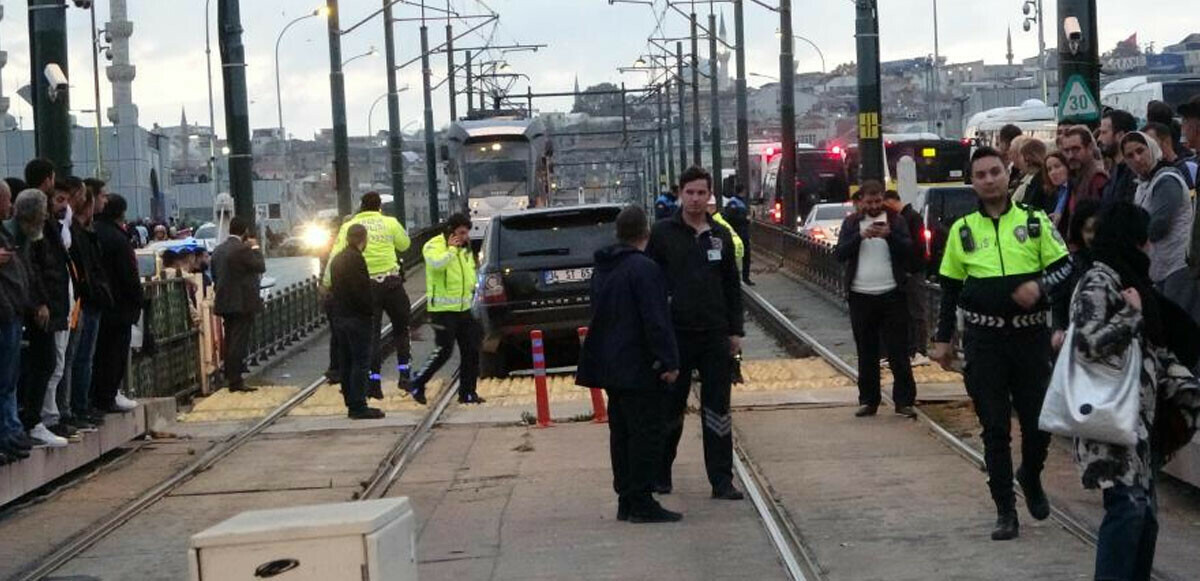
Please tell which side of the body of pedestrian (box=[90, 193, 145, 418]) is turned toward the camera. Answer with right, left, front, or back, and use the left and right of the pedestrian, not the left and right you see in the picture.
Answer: right

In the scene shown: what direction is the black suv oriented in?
away from the camera

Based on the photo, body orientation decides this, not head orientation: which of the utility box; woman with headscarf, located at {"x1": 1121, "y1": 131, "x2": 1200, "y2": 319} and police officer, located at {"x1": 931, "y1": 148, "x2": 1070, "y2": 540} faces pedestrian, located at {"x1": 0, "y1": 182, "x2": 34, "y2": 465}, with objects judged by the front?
the woman with headscarf

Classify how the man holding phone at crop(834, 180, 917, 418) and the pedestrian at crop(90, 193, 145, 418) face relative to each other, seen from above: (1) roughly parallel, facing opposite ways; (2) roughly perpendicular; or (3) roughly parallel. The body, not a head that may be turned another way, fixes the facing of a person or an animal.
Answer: roughly perpendicular

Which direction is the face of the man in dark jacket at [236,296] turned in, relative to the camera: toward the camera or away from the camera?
away from the camera

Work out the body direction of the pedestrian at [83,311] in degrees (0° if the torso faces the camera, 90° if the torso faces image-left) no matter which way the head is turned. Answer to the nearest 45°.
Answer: approximately 270°

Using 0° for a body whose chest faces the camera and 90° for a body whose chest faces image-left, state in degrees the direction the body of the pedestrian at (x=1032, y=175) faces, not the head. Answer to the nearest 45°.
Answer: approximately 90°

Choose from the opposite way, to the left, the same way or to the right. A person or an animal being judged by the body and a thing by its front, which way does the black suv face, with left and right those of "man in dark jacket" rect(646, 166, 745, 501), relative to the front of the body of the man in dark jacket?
the opposite way
